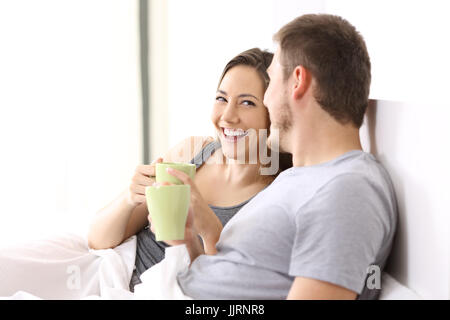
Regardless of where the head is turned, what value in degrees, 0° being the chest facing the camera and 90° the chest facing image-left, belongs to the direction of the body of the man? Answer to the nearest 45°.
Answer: approximately 90°

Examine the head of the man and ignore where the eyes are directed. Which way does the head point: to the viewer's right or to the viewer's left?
to the viewer's left

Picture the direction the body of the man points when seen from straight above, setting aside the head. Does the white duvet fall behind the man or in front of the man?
in front
